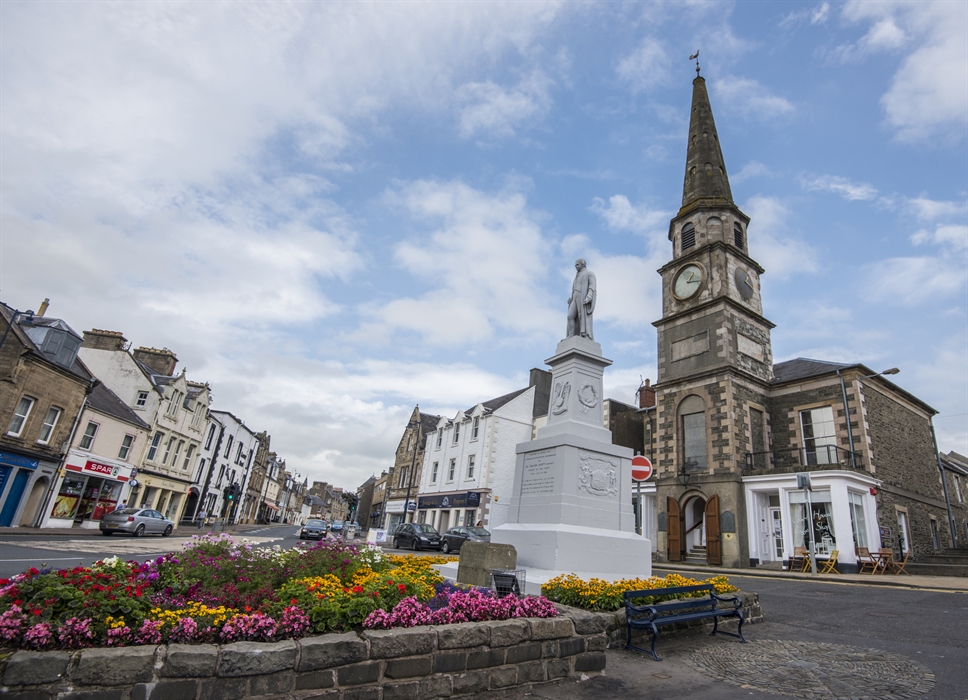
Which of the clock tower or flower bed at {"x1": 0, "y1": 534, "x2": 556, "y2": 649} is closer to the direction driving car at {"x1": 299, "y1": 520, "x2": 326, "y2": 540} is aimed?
the flower bed

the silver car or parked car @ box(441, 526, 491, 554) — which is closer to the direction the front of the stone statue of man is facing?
the silver car

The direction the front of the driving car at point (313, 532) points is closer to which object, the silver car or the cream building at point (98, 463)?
the silver car

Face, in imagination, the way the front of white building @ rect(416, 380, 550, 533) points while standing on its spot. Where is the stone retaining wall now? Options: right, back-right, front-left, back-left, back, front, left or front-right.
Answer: front-left

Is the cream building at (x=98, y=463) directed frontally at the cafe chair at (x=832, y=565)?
yes

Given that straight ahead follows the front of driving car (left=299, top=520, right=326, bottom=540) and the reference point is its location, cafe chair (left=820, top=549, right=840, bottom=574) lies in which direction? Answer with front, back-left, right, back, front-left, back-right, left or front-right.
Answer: front-left

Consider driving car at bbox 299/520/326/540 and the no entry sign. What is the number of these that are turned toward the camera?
2

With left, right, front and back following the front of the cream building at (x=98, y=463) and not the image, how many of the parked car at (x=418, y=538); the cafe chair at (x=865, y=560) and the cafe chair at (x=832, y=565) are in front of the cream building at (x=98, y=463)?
3

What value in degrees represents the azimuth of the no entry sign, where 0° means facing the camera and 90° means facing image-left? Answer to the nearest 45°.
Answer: approximately 0°
